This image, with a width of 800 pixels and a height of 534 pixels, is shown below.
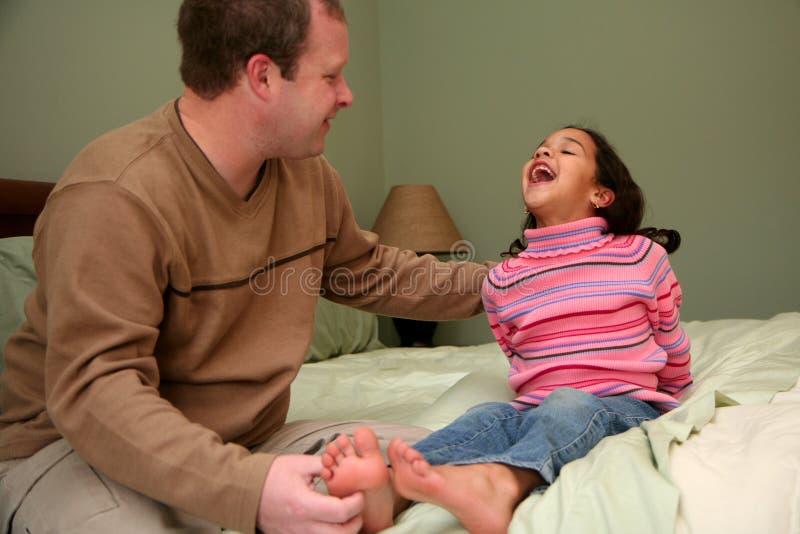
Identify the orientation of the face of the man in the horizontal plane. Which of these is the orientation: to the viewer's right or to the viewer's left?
to the viewer's right

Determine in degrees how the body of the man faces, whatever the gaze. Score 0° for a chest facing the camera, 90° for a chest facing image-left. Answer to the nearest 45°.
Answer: approximately 315°

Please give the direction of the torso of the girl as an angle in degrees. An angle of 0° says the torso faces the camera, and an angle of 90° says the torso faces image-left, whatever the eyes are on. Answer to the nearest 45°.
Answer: approximately 45°

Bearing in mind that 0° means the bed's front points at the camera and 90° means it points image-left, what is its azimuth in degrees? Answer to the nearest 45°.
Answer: approximately 315°

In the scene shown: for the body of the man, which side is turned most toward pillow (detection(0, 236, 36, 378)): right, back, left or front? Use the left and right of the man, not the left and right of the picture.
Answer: back

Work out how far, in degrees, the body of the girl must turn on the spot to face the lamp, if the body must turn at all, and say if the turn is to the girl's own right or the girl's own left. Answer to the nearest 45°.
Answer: approximately 135° to the girl's own right

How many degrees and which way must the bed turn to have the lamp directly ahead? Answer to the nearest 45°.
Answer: approximately 135° to its left

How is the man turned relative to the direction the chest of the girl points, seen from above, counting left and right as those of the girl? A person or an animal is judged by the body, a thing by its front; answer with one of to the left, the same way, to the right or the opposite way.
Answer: to the left

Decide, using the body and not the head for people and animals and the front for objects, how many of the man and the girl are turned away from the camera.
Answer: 0
